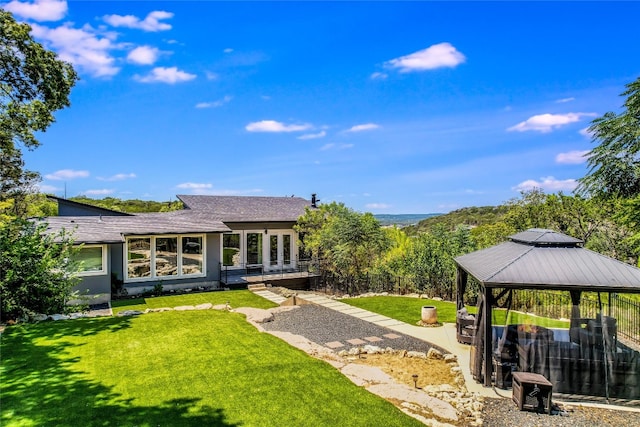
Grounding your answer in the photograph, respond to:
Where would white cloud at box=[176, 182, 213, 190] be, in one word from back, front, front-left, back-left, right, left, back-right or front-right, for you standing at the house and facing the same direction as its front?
back

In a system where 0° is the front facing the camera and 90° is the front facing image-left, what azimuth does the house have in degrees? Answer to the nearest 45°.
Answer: approximately 0°

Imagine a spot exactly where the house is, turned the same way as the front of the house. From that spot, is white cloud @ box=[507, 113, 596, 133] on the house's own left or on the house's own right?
on the house's own left

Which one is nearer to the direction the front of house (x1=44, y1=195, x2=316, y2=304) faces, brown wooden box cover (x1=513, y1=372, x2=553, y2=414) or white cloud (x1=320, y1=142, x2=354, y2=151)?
the brown wooden box cover

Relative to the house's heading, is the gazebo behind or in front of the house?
in front

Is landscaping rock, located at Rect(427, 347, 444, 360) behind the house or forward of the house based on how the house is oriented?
forward

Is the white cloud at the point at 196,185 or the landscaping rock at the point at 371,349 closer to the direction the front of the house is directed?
the landscaping rock

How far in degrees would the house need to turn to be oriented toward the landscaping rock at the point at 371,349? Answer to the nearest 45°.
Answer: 0° — it already faces it

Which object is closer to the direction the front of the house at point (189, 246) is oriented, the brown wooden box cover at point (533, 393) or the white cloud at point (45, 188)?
the brown wooden box cover
